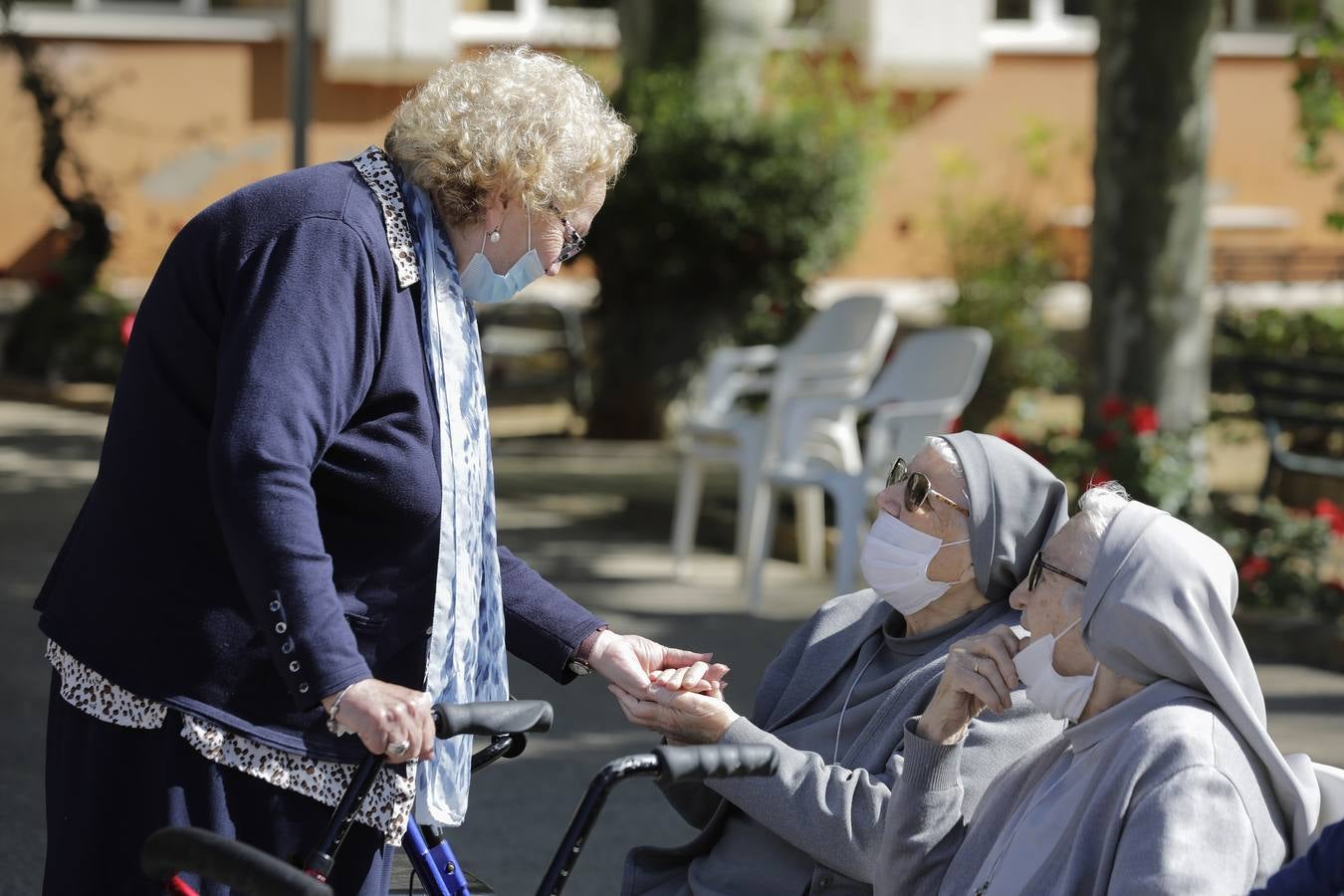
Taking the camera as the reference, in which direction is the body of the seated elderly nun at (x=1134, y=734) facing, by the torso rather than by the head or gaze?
to the viewer's left

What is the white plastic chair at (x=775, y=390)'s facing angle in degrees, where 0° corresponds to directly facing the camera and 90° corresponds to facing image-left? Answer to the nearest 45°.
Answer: approximately 45°

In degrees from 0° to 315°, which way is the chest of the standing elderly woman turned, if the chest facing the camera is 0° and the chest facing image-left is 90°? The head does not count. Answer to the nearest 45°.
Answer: approximately 270°

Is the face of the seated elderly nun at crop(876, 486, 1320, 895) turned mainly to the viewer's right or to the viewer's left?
to the viewer's left

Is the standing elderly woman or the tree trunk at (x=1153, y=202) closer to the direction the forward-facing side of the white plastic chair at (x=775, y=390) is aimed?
the standing elderly woman

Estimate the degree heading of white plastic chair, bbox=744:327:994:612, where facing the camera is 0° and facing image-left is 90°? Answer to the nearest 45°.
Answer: approximately 45°

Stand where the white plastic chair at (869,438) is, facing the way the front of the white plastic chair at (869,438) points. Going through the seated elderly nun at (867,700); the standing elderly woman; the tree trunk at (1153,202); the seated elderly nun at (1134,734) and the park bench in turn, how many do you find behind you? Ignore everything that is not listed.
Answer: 2

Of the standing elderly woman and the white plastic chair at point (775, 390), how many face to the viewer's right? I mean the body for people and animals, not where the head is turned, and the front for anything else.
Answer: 1

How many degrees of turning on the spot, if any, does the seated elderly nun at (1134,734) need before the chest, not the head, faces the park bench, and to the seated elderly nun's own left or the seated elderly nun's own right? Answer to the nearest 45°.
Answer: approximately 90° to the seated elderly nun's own right

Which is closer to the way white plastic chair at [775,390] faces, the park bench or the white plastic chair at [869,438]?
the white plastic chair
